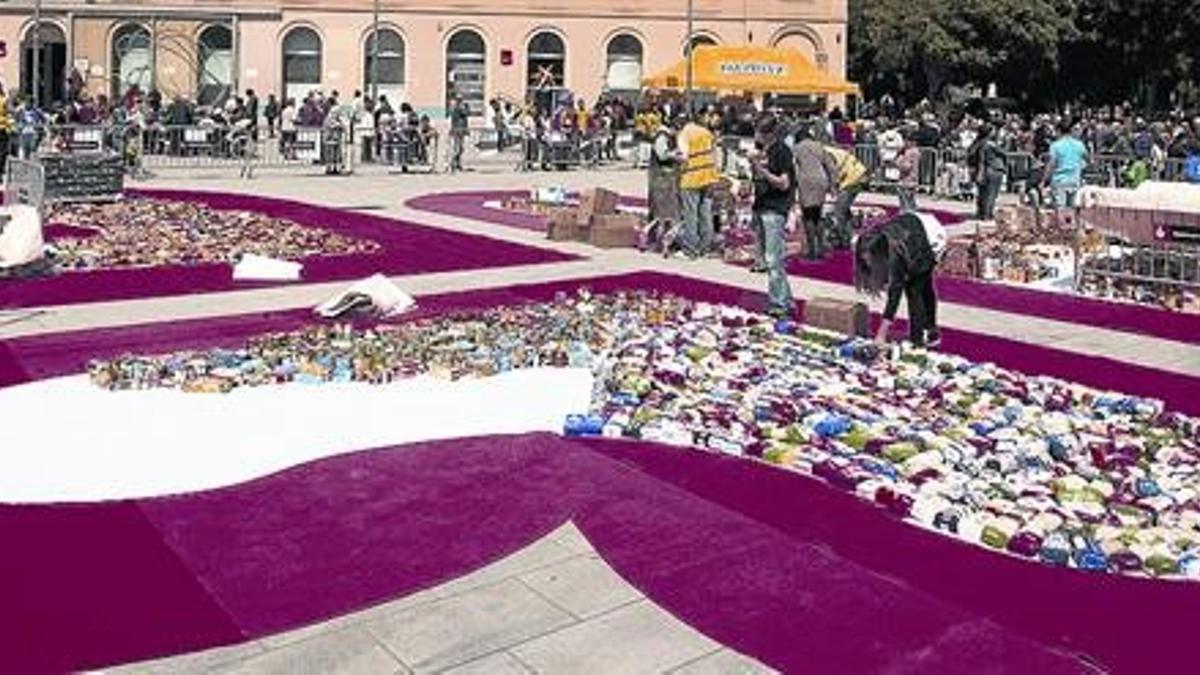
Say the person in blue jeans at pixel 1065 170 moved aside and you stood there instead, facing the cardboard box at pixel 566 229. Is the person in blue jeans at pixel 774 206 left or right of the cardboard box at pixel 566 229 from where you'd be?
left

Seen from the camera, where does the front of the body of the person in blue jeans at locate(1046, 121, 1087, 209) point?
away from the camera

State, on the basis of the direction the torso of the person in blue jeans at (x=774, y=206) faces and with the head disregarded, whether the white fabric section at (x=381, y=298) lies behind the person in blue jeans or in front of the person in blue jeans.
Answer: in front

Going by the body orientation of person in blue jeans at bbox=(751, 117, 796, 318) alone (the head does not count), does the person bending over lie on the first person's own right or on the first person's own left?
on the first person's own left

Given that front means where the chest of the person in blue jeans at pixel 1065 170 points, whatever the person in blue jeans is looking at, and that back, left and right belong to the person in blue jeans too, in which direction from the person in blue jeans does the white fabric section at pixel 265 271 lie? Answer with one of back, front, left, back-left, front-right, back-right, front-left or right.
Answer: back-left

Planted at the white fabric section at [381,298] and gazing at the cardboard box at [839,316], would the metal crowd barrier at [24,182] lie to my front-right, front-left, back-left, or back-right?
back-left

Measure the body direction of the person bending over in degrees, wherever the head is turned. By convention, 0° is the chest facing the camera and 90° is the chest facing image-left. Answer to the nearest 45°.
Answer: approximately 90°

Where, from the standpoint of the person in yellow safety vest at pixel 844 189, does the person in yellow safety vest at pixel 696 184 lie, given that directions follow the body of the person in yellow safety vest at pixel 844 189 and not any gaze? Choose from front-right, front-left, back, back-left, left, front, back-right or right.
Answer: front-left
